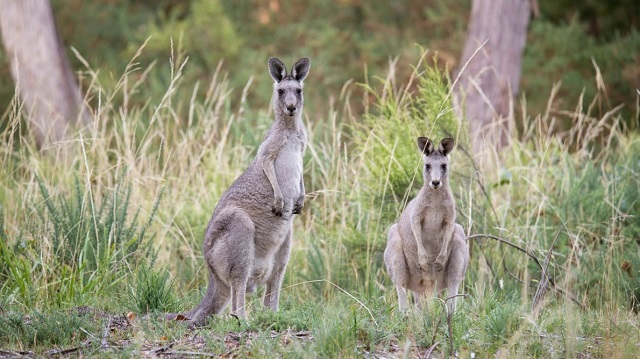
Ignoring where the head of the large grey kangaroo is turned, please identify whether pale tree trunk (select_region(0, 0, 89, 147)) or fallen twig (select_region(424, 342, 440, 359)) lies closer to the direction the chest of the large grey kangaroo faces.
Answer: the fallen twig

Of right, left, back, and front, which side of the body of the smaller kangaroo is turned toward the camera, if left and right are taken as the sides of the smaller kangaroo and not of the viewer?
front

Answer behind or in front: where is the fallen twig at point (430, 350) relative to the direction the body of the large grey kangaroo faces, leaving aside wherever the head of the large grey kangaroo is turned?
in front

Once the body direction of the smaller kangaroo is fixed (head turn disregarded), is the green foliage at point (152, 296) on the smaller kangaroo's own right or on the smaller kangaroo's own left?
on the smaller kangaroo's own right

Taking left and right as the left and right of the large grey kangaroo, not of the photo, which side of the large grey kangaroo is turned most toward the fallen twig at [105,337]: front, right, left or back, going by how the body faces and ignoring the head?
right

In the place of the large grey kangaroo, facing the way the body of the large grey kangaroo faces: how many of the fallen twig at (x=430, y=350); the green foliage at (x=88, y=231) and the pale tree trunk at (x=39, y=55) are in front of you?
1

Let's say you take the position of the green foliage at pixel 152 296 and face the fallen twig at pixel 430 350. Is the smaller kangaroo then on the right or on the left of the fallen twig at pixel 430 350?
left

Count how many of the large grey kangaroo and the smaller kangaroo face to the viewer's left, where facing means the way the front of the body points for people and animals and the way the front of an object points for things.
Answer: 0

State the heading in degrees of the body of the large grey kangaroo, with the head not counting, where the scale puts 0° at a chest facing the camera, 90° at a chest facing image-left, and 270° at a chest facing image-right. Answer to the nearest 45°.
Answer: approximately 315°

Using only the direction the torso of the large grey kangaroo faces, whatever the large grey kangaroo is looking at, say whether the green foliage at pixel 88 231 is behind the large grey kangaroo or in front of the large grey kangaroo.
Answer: behind

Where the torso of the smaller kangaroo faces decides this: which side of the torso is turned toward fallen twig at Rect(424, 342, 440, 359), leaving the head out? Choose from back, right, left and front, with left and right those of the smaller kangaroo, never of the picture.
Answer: front

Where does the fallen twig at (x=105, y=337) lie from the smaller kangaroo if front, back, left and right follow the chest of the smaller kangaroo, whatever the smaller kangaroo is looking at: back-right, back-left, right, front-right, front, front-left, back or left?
front-right

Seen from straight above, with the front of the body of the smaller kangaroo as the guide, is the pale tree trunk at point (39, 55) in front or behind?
behind
